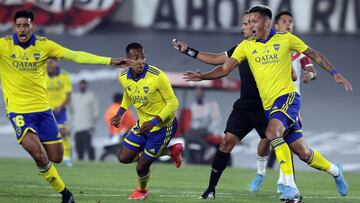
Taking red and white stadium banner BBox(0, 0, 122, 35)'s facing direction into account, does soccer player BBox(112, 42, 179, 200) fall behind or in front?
in front

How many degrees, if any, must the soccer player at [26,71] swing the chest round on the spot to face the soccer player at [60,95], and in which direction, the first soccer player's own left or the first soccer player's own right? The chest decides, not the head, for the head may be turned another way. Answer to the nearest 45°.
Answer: approximately 180°

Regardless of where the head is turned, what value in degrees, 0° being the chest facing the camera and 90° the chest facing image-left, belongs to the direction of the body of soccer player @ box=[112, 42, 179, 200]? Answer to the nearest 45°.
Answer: approximately 45°

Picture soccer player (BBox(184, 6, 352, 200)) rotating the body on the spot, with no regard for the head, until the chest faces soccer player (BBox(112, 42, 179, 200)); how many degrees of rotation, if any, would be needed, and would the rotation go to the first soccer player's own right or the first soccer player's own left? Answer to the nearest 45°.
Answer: approximately 45° to the first soccer player's own right
